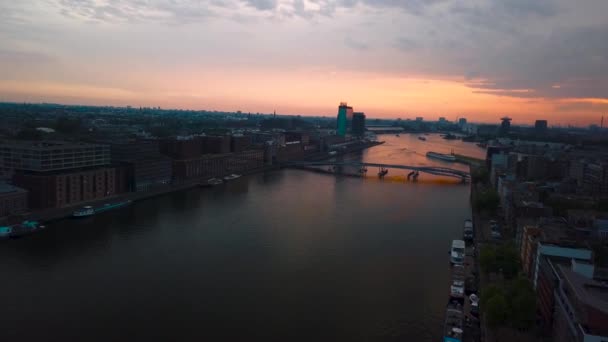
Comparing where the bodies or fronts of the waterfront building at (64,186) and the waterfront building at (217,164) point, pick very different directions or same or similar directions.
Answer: same or similar directions

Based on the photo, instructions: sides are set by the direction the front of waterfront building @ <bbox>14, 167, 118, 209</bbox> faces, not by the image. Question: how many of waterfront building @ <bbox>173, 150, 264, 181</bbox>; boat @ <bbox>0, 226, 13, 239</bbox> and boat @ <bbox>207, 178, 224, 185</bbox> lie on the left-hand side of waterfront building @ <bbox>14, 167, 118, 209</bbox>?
2

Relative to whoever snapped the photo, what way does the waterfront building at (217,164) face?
facing the viewer and to the right of the viewer

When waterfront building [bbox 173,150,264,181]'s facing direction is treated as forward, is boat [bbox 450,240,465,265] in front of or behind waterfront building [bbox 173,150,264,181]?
in front

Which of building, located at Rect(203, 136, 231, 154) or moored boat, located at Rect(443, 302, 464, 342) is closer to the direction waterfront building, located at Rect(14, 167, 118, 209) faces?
the moored boat

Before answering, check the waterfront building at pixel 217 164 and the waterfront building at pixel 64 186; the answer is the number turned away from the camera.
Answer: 0

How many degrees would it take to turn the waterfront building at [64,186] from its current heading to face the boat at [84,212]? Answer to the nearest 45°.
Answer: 0° — it already faces it

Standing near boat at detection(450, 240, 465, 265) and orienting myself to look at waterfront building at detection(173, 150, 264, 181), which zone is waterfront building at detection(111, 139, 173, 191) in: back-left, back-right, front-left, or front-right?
front-left

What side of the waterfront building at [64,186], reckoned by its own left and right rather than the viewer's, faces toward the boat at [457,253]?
front

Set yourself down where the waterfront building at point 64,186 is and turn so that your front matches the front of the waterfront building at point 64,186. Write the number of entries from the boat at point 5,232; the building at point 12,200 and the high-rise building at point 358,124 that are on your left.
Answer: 1
